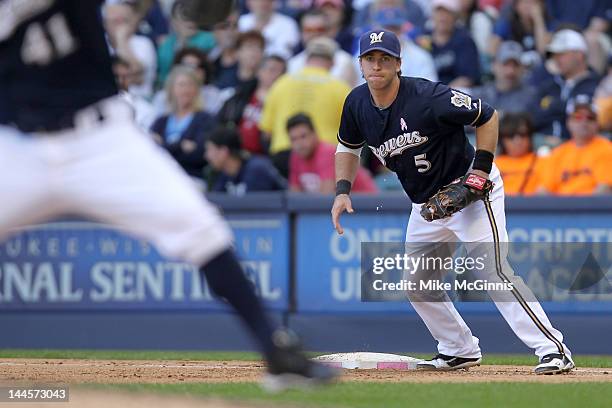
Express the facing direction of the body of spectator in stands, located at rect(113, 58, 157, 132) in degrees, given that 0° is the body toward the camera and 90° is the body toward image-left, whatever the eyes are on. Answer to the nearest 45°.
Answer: approximately 0°

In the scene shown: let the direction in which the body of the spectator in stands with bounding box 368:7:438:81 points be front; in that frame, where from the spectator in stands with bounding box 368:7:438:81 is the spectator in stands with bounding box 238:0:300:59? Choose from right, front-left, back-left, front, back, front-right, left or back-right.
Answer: back-right

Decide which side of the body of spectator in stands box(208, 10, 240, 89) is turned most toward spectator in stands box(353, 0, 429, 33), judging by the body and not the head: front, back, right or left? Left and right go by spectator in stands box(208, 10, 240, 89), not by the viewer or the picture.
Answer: left

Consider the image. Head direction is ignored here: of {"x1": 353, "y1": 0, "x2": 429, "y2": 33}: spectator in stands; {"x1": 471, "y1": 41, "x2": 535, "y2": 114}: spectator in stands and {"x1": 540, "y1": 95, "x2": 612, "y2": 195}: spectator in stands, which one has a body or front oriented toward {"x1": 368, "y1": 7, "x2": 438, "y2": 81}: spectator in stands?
{"x1": 353, "y1": 0, "x2": 429, "y2": 33}: spectator in stands

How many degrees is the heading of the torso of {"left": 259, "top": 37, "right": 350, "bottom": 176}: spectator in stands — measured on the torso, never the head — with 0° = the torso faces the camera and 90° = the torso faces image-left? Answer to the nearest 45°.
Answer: approximately 180°

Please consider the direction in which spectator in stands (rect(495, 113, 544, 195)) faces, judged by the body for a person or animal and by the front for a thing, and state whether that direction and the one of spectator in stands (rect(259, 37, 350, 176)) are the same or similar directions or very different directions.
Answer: very different directions

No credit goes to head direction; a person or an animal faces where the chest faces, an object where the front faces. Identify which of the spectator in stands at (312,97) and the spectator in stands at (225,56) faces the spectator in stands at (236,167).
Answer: the spectator in stands at (225,56)

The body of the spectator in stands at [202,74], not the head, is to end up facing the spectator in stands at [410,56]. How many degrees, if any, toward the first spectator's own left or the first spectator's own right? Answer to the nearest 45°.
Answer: approximately 45° to the first spectator's own left

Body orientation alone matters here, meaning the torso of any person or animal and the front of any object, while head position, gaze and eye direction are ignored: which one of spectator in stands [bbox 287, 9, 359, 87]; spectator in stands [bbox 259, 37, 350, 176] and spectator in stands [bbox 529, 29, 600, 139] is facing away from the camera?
spectator in stands [bbox 259, 37, 350, 176]
